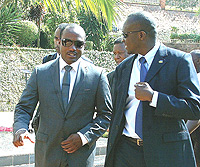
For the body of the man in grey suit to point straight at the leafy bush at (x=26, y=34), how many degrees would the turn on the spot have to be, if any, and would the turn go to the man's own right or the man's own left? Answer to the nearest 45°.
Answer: approximately 180°

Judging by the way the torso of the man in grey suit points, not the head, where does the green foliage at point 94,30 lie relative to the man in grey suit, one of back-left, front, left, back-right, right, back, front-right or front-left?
back

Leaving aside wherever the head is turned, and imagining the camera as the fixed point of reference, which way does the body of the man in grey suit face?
toward the camera

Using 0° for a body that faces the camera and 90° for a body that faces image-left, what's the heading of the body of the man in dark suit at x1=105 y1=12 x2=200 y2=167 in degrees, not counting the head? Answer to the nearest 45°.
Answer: approximately 45°

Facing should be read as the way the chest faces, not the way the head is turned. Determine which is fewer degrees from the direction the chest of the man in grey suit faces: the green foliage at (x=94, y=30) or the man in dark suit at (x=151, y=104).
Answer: the man in dark suit

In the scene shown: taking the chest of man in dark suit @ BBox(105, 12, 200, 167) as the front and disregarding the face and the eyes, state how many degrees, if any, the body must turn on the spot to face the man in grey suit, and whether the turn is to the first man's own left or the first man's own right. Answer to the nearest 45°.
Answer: approximately 45° to the first man's own right

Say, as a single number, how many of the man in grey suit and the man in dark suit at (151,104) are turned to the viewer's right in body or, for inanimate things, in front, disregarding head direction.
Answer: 0

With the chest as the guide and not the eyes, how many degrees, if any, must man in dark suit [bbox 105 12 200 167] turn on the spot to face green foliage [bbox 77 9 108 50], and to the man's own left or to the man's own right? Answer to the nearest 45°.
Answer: approximately 135° to the man's own right

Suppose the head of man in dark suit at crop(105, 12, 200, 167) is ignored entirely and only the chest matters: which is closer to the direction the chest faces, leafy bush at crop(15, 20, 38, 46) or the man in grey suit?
the man in grey suit

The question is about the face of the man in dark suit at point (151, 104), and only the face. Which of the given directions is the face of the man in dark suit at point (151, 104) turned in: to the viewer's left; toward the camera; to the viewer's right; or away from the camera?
to the viewer's left
